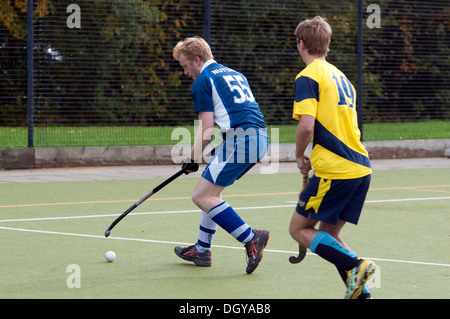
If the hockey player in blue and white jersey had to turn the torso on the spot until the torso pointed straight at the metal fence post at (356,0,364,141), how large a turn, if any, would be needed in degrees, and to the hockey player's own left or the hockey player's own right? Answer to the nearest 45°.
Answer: approximately 90° to the hockey player's own right

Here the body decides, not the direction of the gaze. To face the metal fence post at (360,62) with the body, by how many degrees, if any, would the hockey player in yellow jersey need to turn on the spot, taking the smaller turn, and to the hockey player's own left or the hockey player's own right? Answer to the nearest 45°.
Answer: approximately 45° to the hockey player's own right

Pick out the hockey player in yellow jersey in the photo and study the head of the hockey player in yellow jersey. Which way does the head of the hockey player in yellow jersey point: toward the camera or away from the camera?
away from the camera

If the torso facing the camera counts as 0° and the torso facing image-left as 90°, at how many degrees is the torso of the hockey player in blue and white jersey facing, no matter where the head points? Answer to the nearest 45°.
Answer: approximately 90°

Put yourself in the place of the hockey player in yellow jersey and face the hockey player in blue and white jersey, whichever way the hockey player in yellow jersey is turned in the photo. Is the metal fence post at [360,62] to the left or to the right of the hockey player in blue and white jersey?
right

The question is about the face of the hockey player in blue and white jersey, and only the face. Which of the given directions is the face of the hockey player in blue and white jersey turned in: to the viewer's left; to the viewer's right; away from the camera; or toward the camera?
to the viewer's left

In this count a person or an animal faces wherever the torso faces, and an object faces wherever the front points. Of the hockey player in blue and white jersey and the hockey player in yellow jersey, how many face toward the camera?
0

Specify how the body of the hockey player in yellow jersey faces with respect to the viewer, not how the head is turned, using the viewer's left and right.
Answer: facing away from the viewer and to the left of the viewer
